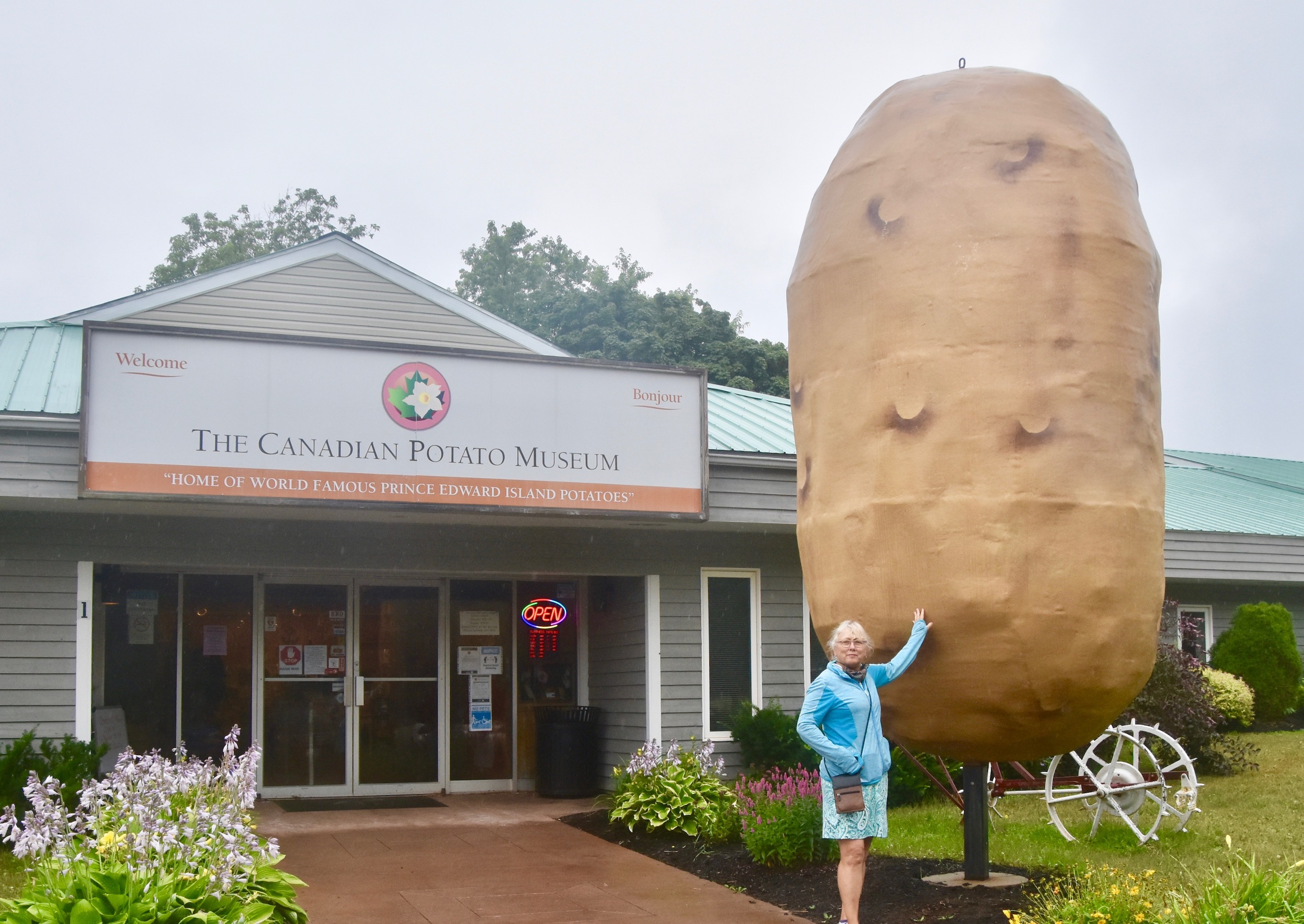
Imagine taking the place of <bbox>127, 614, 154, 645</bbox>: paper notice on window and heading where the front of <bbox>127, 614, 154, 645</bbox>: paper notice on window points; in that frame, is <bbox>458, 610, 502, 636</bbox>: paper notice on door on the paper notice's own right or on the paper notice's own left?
on the paper notice's own left

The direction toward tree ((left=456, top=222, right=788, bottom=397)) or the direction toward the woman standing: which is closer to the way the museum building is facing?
the woman standing

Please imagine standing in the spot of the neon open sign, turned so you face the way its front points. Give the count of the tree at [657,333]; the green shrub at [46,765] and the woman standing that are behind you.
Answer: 1

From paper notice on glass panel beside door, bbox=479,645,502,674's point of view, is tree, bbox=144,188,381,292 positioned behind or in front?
behind

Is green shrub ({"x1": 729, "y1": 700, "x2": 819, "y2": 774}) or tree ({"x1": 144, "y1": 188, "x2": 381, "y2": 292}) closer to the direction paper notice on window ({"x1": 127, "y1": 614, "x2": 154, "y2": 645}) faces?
the green shrub

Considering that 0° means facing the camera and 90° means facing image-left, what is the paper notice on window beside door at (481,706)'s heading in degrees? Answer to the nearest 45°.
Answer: approximately 0°

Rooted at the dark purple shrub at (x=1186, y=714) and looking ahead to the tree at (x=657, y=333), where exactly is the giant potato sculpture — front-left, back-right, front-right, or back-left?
back-left
